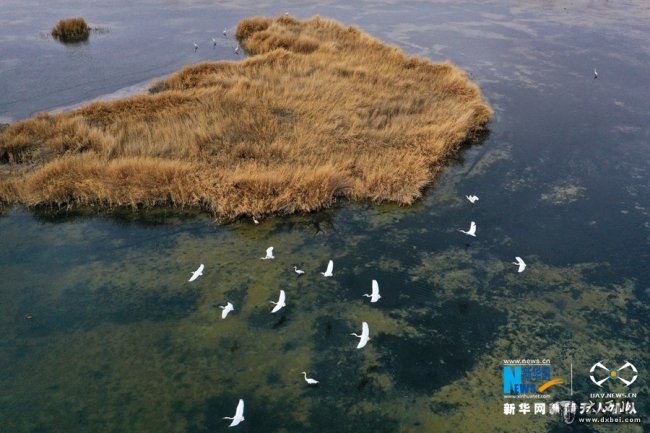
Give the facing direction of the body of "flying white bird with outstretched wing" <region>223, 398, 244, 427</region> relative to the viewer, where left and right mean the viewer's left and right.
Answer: facing to the left of the viewer

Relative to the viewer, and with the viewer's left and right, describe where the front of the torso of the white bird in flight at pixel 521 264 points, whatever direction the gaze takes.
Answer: facing to the left of the viewer

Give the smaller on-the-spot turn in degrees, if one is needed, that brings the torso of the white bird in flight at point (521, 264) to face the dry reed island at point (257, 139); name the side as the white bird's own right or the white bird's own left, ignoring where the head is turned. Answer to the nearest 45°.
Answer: approximately 45° to the white bird's own right
